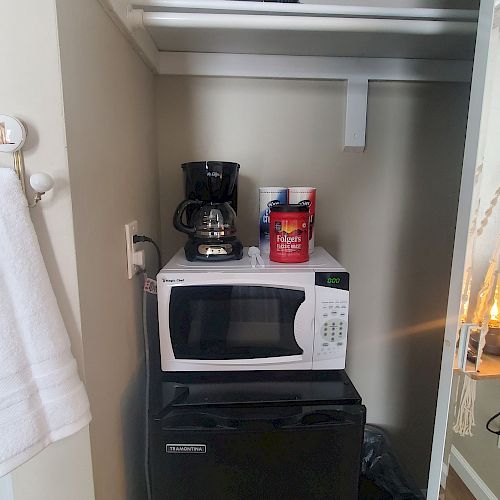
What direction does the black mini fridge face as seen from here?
toward the camera

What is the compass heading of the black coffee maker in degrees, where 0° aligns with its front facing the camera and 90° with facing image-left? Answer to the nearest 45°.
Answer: approximately 0°

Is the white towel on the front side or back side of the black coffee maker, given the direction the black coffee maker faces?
on the front side

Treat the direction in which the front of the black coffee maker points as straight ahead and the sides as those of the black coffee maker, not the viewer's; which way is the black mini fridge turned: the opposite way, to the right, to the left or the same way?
the same way
